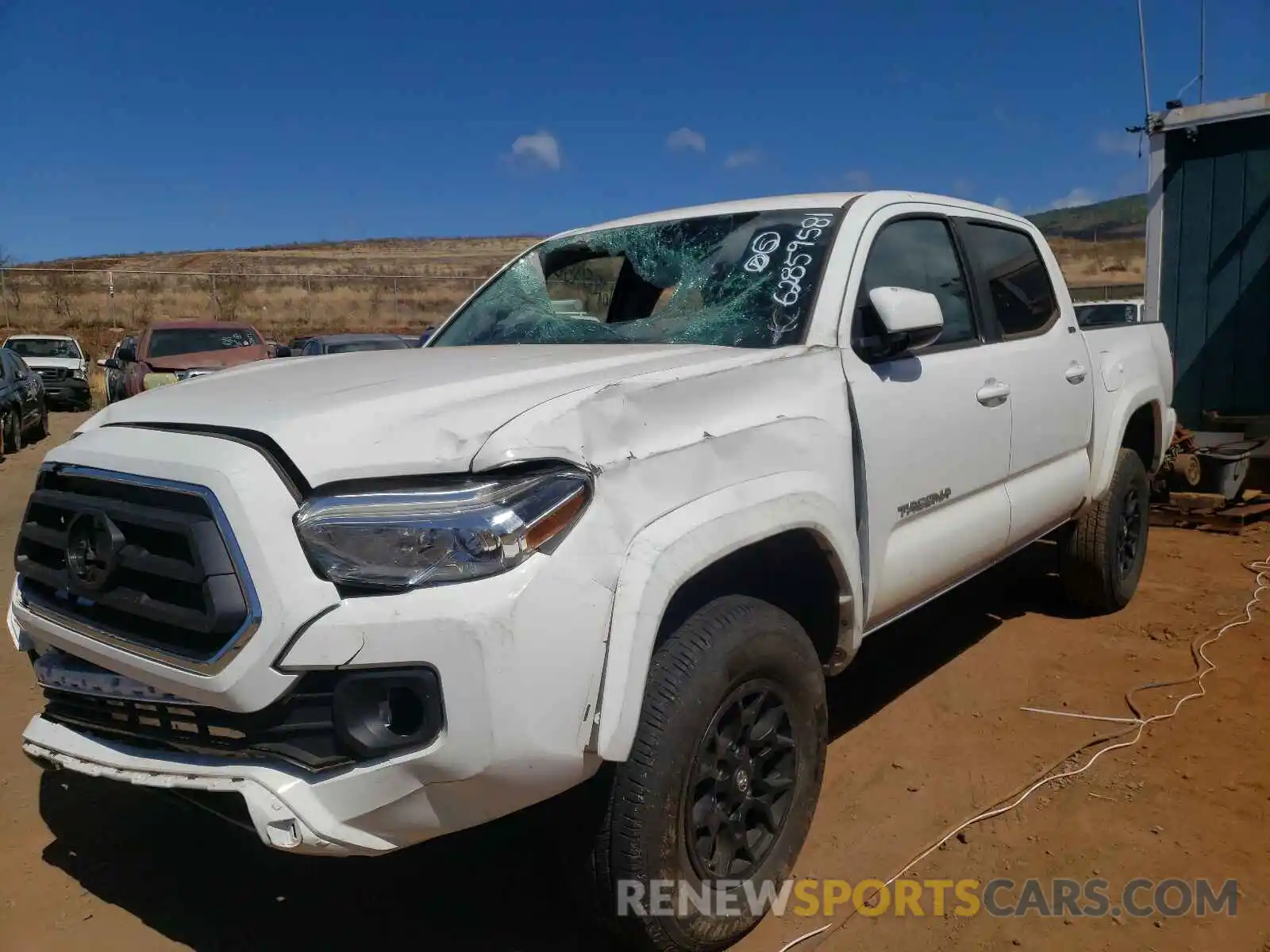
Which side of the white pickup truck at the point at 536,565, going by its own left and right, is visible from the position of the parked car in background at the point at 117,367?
right

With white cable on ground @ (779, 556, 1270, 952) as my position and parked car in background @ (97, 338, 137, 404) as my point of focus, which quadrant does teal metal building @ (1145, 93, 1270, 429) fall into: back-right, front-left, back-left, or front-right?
front-right

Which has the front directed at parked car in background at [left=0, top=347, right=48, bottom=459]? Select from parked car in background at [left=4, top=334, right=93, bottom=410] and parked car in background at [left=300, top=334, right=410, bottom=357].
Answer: parked car in background at [left=4, top=334, right=93, bottom=410]

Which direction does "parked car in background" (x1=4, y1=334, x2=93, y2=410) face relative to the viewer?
toward the camera

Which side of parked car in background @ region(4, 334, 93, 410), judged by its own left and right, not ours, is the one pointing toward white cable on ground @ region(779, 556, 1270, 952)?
front

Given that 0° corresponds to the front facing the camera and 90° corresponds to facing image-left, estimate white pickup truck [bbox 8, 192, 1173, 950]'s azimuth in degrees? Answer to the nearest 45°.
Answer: approximately 45°

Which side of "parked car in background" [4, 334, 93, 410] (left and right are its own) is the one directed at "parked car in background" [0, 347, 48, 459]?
front

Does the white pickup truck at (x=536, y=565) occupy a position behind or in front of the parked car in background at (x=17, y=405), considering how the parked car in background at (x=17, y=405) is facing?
in front

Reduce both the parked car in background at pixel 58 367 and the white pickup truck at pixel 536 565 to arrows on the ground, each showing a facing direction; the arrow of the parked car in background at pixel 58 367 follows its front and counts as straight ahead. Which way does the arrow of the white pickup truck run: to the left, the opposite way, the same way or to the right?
to the right

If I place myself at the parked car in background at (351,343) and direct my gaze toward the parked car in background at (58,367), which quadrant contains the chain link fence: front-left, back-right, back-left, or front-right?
front-right
